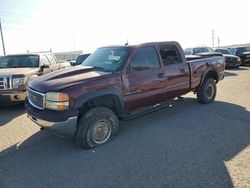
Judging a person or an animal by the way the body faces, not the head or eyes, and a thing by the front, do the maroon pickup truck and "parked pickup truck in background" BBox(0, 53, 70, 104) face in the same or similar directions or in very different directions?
same or similar directions

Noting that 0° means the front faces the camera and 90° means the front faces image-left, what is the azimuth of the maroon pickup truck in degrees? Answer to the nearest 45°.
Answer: approximately 45°

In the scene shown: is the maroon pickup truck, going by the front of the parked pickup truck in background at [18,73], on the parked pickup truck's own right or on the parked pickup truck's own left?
on the parked pickup truck's own left

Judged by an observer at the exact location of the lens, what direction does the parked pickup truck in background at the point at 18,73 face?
facing the viewer and to the left of the viewer

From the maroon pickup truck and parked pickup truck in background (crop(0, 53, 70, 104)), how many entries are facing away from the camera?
0

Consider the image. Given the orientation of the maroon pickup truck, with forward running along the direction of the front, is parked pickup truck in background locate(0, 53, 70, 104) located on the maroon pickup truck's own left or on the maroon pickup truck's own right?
on the maroon pickup truck's own right
